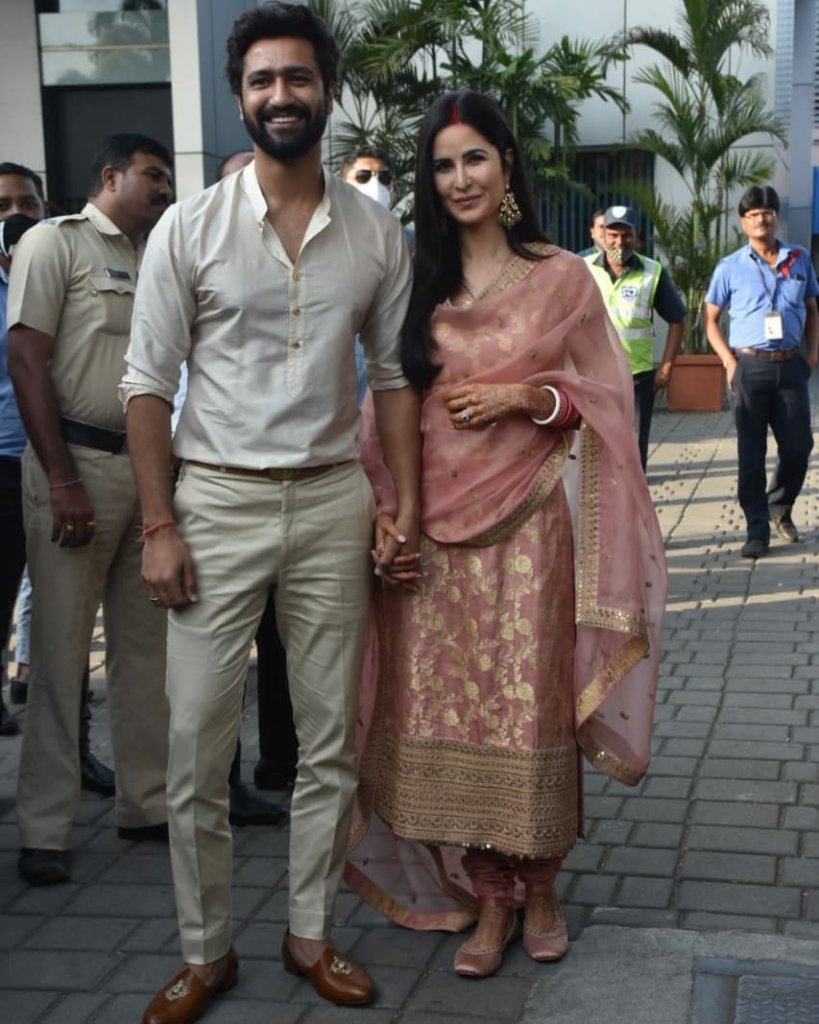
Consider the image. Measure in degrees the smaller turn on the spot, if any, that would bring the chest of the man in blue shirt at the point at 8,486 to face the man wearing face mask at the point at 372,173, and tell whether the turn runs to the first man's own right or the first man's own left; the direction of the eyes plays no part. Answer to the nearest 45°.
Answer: approximately 135° to the first man's own left

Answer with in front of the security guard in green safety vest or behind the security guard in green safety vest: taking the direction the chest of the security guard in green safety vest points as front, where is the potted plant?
behind

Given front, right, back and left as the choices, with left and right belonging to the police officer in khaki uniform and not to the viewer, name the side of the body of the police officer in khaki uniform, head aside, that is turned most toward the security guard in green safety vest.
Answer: left

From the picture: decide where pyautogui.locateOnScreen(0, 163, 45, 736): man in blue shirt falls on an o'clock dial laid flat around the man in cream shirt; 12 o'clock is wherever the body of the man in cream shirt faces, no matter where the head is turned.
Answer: The man in blue shirt is roughly at 5 o'clock from the man in cream shirt.

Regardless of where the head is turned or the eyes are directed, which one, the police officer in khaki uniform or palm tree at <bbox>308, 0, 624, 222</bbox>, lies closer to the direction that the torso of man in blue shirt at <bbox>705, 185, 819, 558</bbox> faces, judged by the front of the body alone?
the police officer in khaki uniform

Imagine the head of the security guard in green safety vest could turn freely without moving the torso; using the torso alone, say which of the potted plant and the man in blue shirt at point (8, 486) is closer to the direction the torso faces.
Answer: the man in blue shirt

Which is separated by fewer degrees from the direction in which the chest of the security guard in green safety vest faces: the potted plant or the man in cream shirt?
the man in cream shirt

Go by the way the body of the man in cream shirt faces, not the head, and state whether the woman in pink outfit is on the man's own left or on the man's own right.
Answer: on the man's own left

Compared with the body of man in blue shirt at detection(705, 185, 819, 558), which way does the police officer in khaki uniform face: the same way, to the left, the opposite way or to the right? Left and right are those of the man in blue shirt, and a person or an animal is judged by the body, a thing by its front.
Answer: to the left

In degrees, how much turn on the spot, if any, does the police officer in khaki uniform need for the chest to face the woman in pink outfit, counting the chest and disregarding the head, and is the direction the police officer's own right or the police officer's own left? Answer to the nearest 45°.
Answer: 0° — they already face them

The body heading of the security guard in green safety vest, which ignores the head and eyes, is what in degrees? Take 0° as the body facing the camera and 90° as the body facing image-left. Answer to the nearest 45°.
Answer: approximately 0°

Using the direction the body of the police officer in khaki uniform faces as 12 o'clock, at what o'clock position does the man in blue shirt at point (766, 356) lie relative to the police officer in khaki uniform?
The man in blue shirt is roughly at 9 o'clock from the police officer in khaki uniform.
